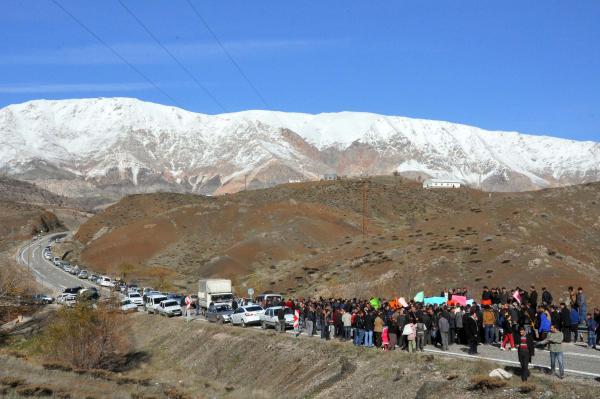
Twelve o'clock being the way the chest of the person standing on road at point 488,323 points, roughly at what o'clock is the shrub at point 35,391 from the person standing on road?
The shrub is roughly at 8 o'clock from the person standing on road.

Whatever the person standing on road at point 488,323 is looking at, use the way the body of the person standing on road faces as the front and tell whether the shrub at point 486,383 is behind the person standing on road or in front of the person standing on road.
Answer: behind

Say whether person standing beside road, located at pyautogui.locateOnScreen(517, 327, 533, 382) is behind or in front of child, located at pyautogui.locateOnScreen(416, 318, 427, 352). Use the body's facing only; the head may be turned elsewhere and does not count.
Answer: behind

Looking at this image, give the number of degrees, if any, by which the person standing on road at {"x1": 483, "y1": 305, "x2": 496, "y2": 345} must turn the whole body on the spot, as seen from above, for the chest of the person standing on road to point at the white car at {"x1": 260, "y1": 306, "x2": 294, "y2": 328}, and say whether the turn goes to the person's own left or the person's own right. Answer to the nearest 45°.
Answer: approximately 45° to the person's own left

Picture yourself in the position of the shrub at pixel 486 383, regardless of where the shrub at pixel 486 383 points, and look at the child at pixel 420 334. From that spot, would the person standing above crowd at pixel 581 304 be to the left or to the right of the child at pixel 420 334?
right

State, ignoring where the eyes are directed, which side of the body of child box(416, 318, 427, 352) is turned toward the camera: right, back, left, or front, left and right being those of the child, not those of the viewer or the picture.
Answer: back

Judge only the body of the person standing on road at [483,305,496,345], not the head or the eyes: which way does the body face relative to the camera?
away from the camera

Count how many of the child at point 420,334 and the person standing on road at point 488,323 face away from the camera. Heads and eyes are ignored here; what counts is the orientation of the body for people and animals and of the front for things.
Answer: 2
